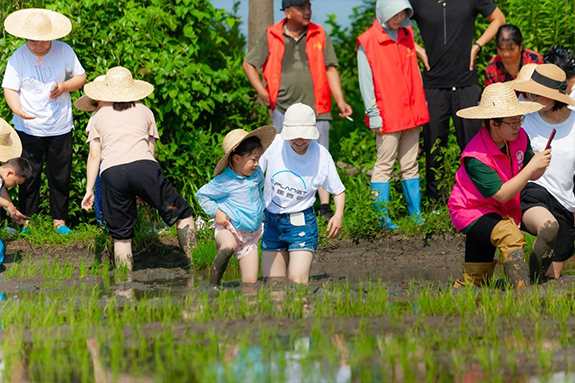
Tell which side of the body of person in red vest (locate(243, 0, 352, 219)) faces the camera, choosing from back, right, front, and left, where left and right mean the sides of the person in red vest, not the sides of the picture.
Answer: front

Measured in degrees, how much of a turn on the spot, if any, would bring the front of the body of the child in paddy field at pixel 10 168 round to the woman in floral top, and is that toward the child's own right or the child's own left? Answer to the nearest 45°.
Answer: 0° — they already face them

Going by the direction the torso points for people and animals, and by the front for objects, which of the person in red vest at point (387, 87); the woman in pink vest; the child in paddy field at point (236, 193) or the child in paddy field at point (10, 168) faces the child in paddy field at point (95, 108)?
the child in paddy field at point (10, 168)

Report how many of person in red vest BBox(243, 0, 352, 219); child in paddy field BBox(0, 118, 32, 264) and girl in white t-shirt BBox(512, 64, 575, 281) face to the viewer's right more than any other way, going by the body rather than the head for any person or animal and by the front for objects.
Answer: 1

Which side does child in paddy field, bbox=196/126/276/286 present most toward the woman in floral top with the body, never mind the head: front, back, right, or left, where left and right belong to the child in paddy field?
left

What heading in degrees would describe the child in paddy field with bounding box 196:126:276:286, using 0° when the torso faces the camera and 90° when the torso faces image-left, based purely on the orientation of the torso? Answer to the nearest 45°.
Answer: approximately 315°

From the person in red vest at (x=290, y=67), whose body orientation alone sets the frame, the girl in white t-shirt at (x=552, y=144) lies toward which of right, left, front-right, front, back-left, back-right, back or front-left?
front-left

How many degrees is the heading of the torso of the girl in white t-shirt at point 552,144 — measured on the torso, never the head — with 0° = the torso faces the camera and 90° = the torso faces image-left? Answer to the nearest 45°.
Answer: approximately 45°

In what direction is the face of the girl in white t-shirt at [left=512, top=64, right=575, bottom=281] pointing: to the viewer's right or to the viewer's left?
to the viewer's left

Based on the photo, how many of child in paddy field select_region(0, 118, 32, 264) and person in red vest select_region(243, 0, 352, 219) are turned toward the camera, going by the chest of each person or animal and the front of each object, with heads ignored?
1

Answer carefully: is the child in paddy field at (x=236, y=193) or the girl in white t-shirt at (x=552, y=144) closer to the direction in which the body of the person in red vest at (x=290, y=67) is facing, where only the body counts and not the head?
the child in paddy field

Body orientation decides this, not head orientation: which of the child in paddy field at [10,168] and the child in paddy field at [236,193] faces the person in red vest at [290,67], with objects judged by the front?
the child in paddy field at [10,168]

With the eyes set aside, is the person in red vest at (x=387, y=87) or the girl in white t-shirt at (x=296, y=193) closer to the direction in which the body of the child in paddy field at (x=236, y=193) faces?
the girl in white t-shirt

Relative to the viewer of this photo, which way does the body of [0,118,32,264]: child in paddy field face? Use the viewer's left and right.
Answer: facing to the right of the viewer
